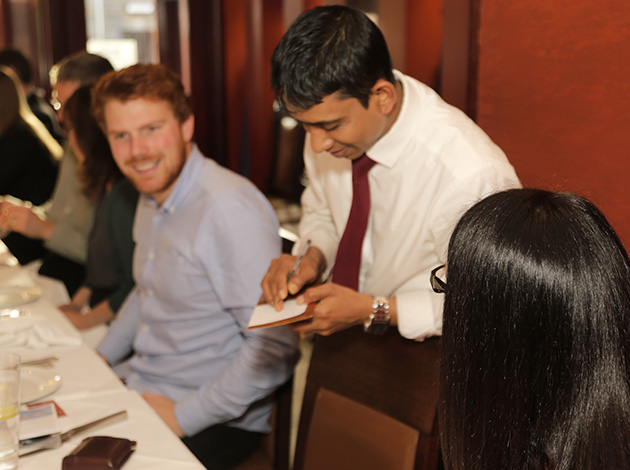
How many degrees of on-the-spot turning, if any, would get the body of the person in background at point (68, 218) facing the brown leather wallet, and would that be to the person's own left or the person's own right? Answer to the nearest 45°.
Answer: approximately 90° to the person's own left

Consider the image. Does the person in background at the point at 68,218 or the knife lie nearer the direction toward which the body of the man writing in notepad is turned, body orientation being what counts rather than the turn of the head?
the knife

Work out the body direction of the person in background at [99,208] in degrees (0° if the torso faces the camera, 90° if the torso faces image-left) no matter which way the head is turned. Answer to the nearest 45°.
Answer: approximately 90°

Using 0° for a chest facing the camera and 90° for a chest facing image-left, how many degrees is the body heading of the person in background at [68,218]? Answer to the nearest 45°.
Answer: approximately 90°

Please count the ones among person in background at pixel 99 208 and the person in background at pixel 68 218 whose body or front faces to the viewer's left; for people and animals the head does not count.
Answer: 2

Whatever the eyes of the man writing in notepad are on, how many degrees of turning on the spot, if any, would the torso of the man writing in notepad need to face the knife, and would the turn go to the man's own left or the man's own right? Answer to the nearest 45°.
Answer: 0° — they already face it

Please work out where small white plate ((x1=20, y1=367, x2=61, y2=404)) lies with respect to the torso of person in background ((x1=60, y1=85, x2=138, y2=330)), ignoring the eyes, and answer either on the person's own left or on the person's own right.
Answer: on the person's own left

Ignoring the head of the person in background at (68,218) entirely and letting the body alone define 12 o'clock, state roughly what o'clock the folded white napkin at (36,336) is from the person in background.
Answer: The folded white napkin is roughly at 9 o'clock from the person in background.

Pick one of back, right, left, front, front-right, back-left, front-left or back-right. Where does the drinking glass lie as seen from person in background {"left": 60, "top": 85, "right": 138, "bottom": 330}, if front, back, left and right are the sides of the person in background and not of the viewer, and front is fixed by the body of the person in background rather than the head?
left

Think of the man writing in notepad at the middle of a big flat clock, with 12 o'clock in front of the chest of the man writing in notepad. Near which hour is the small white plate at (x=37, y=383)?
The small white plate is roughly at 1 o'clock from the man writing in notepad.
